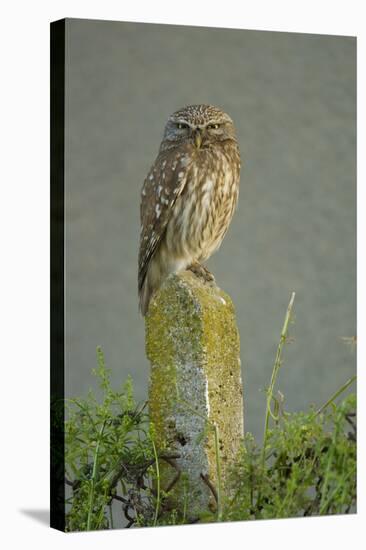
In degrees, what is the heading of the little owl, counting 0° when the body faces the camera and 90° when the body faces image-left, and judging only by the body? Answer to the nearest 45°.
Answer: approximately 315°
